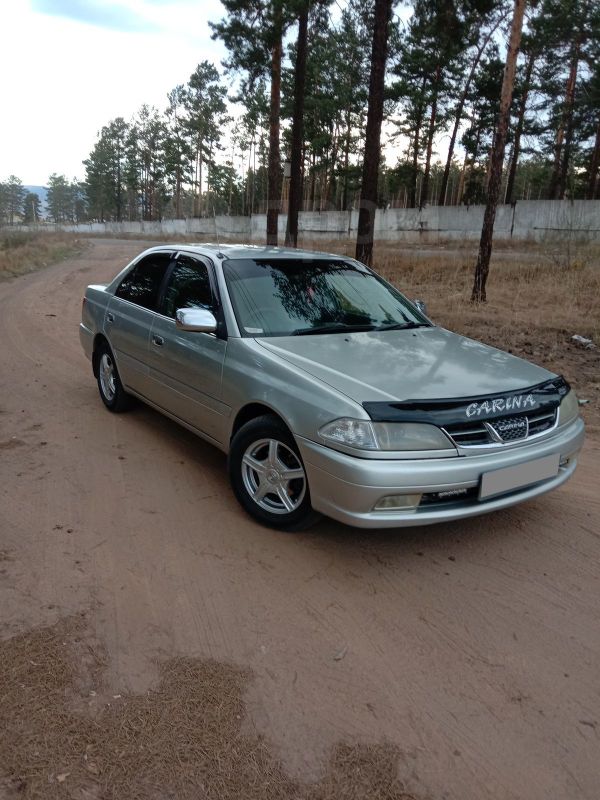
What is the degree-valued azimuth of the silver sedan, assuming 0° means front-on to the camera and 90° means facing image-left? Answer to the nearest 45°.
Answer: approximately 315°

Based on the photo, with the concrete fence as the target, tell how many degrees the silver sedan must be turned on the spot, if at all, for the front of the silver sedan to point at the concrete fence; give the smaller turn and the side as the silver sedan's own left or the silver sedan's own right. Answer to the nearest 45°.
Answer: approximately 135° to the silver sedan's own left
